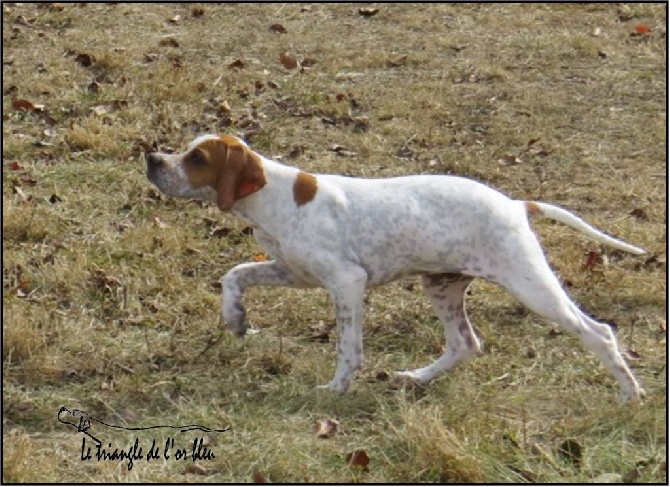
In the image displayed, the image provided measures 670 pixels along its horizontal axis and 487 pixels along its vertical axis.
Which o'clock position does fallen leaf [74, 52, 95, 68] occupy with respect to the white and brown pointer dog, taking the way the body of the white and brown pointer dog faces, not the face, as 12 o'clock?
The fallen leaf is roughly at 2 o'clock from the white and brown pointer dog.

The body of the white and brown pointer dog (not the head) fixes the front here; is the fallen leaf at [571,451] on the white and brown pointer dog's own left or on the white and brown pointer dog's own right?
on the white and brown pointer dog's own left

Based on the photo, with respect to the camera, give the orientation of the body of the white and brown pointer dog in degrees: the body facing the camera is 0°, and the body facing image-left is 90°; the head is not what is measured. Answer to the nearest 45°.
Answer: approximately 90°

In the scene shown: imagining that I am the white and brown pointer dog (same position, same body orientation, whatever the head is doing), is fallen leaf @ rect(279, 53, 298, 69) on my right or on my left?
on my right

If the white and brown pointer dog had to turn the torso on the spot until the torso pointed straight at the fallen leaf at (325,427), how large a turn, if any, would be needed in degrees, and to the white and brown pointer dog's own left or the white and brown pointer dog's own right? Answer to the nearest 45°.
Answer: approximately 90° to the white and brown pointer dog's own left

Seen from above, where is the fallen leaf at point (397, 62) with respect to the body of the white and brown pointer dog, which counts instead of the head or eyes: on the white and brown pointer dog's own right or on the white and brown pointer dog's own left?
on the white and brown pointer dog's own right

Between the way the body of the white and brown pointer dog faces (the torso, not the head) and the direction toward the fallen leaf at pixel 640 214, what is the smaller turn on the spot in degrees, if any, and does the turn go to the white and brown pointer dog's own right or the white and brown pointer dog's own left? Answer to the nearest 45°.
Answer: approximately 135° to the white and brown pointer dog's own right
